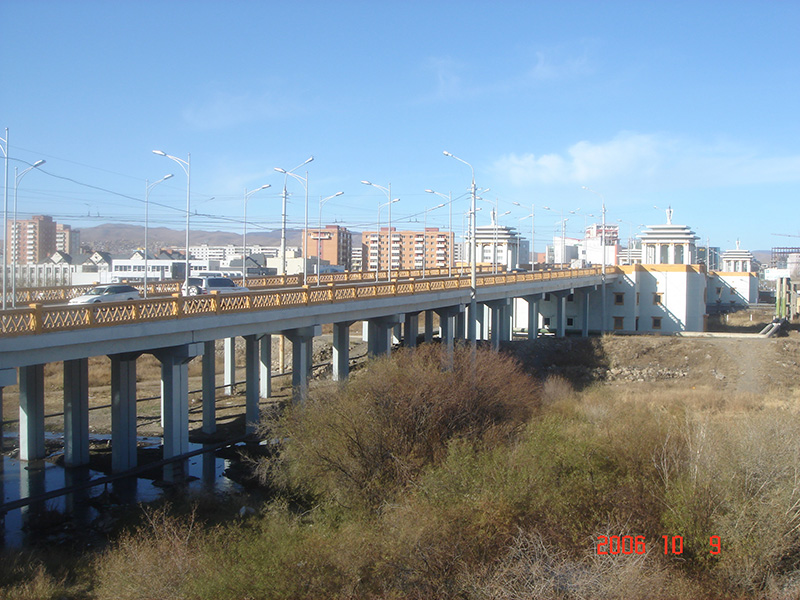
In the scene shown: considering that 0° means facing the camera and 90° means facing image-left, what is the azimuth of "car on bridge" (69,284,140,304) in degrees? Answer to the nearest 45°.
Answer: approximately 45°

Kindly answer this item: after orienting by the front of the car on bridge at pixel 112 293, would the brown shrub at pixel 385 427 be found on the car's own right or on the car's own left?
on the car's own left
